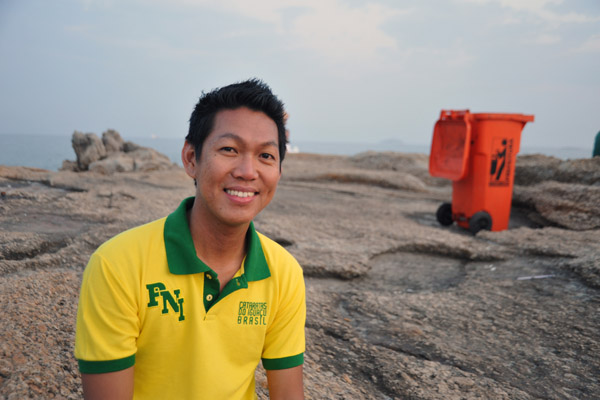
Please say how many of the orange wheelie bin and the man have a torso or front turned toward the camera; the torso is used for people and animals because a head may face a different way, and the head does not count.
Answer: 1

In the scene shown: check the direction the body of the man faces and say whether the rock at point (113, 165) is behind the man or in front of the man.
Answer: behind

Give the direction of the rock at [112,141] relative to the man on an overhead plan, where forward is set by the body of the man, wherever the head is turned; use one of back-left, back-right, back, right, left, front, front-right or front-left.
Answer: back

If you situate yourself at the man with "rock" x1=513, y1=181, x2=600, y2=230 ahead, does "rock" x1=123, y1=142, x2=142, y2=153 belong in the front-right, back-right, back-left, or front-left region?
front-left

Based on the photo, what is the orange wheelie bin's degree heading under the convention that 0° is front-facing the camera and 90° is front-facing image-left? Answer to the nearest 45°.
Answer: approximately 225°

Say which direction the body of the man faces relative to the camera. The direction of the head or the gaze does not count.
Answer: toward the camera

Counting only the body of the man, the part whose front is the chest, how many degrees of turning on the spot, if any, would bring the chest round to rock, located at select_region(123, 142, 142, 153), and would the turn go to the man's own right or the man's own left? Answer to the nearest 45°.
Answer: approximately 180°

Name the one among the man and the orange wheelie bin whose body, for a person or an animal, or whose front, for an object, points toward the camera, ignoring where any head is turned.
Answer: the man

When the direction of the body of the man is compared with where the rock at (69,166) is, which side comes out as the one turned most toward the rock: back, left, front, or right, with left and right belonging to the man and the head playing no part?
back

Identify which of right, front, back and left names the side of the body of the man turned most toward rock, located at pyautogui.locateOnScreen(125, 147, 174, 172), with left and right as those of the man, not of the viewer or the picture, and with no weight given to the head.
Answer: back

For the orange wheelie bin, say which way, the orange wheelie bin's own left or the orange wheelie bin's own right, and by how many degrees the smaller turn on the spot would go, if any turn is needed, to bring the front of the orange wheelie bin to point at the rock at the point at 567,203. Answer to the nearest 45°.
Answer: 0° — it already faces it
